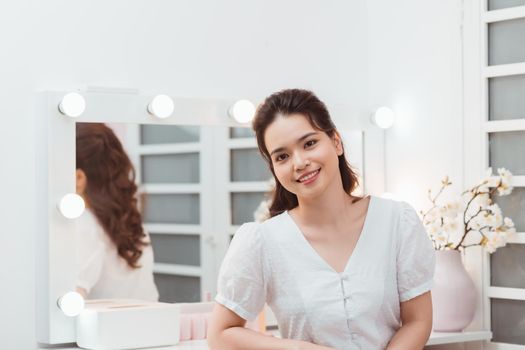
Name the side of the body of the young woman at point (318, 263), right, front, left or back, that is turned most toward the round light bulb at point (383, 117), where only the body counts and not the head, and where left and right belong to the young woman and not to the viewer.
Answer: back

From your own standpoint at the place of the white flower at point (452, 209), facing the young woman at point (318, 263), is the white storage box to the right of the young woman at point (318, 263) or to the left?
right

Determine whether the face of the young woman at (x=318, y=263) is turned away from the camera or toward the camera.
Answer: toward the camera

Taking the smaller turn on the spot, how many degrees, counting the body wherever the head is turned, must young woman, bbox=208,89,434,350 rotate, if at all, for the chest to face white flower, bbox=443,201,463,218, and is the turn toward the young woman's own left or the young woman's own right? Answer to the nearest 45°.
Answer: approximately 135° to the young woman's own left

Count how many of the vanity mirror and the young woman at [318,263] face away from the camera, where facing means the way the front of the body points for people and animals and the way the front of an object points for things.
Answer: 0

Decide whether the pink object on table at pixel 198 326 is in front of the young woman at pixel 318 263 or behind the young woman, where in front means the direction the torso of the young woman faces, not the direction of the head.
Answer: behind

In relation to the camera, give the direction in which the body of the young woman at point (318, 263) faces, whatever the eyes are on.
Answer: toward the camera

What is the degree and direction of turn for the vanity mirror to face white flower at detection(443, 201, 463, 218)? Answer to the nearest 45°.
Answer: approximately 45° to its left

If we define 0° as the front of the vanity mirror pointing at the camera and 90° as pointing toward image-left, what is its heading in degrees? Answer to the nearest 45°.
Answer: approximately 315°

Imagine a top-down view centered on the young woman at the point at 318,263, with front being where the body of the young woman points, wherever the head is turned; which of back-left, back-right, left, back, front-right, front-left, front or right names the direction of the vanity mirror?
back-right

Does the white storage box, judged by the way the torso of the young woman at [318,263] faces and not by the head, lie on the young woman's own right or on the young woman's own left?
on the young woman's own right
